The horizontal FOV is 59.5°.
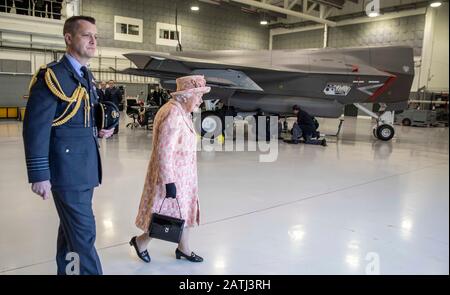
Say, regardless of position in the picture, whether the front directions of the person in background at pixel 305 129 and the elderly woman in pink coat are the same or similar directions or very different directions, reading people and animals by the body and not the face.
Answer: very different directions

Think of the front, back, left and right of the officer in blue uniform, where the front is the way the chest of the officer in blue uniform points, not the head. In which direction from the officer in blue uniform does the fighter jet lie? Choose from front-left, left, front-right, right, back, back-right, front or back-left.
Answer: left

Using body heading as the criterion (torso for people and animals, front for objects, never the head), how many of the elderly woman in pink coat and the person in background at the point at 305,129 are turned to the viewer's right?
1
